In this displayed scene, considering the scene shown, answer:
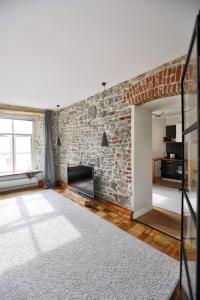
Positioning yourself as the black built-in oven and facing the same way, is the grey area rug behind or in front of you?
in front

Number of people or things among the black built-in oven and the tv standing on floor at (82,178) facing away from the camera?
0

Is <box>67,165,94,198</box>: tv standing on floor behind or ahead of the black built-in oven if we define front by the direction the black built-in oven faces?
ahead

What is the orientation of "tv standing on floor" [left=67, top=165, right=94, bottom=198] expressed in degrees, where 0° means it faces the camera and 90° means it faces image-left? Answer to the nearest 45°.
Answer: approximately 45°

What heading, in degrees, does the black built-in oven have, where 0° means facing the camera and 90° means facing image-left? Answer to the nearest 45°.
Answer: approximately 45°

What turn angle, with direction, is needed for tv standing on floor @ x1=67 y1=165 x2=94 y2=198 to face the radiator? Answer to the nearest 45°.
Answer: approximately 90° to its right
